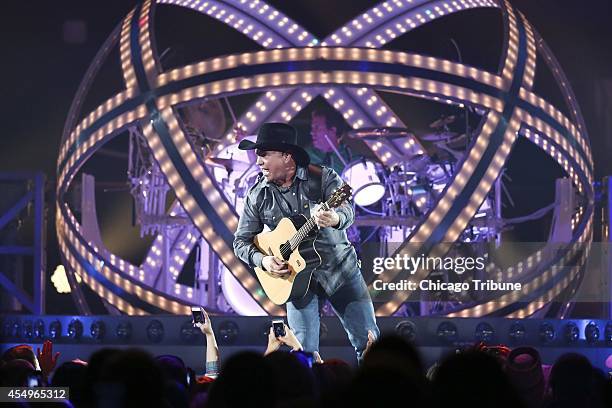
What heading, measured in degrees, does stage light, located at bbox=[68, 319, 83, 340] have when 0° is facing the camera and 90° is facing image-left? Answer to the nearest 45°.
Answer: approximately 0°

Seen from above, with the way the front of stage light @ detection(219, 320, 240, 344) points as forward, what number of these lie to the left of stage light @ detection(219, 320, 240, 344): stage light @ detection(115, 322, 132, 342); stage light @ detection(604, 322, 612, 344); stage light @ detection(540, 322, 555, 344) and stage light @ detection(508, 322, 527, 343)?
3

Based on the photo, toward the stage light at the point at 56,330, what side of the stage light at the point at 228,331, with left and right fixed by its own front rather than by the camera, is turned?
right
